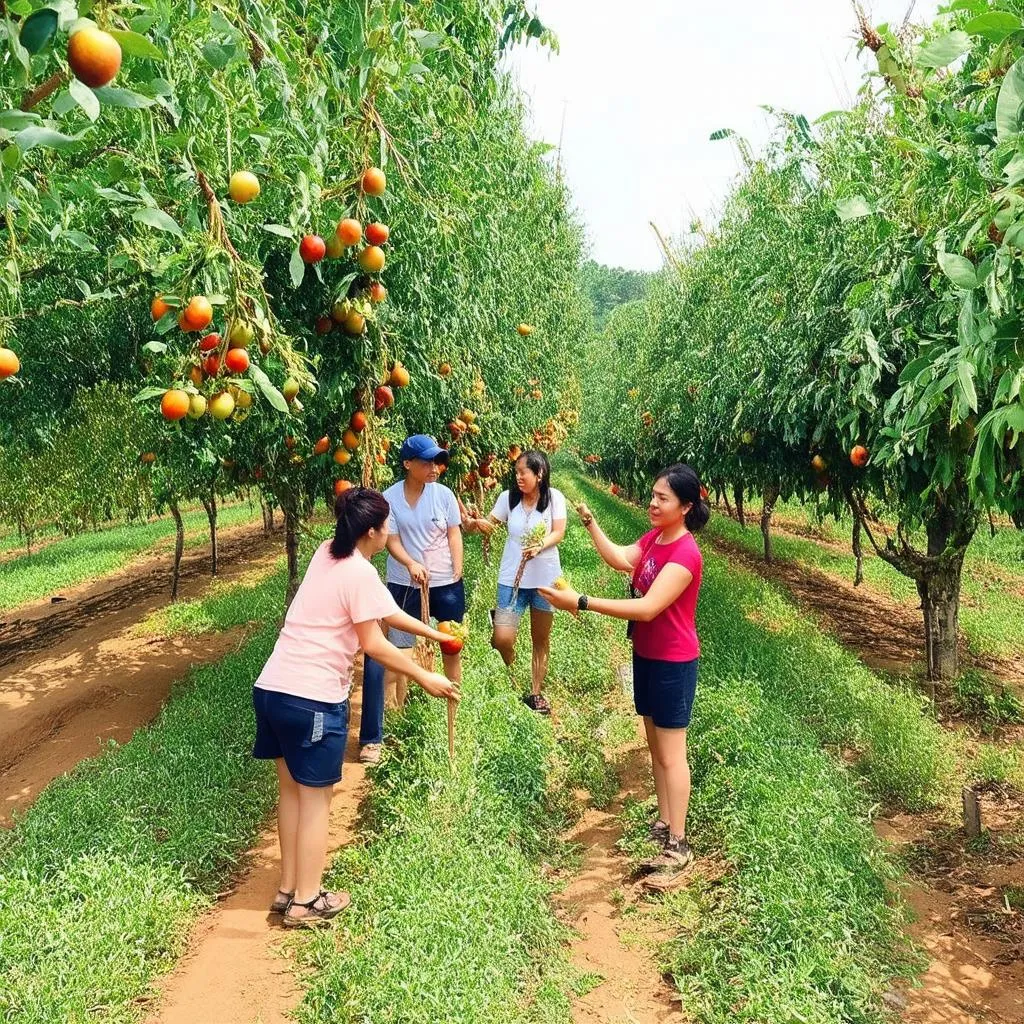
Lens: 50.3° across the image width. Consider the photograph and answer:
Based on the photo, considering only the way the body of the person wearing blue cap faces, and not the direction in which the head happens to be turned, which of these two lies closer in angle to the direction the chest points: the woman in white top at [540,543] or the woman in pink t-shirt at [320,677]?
the woman in pink t-shirt

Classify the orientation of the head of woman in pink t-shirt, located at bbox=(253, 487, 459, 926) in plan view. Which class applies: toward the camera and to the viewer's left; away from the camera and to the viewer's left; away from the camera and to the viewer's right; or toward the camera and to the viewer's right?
away from the camera and to the viewer's right

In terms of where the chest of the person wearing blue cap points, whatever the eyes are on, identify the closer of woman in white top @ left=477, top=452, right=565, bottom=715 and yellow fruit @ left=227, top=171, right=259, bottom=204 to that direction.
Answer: the yellow fruit

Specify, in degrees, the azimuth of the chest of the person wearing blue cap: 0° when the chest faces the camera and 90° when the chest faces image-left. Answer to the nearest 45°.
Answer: approximately 0°

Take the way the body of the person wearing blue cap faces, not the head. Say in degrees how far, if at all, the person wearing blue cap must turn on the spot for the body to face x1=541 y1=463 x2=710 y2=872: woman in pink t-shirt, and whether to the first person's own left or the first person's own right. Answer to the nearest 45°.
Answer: approximately 45° to the first person's own left

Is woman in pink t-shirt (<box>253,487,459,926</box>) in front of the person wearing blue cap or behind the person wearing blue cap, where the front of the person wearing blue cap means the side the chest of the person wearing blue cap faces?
in front

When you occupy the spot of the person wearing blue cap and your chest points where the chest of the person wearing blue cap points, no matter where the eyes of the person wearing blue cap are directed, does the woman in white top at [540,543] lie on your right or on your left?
on your left

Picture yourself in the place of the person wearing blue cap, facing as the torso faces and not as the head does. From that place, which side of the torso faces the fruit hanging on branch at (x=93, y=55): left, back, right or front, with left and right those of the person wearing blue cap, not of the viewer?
front

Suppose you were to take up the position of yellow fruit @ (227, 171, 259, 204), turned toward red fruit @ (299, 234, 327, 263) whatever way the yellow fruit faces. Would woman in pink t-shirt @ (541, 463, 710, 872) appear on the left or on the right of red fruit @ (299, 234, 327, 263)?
right
